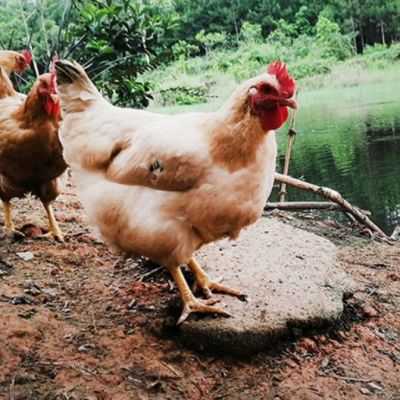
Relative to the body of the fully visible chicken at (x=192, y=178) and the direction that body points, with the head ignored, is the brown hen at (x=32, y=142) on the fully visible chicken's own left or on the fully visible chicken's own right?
on the fully visible chicken's own left

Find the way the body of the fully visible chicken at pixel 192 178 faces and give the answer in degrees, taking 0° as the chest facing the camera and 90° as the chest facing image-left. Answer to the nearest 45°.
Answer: approximately 270°

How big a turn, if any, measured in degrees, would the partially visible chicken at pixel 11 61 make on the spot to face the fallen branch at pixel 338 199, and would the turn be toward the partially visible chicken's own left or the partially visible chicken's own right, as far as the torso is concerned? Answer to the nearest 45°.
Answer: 0° — it already faces it

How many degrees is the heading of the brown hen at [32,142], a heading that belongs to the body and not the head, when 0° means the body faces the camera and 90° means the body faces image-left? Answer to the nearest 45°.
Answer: approximately 315°

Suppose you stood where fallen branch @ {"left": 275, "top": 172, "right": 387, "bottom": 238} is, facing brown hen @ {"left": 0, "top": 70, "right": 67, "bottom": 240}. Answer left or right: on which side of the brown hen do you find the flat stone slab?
left

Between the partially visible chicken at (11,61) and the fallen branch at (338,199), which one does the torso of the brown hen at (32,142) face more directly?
the fallen branch

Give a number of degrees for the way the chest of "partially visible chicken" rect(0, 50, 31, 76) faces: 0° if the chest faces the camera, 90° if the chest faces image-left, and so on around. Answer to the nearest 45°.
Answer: approximately 270°

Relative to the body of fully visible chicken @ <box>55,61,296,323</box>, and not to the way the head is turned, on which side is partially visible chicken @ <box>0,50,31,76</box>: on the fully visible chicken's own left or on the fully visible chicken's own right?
on the fully visible chicken's own left
